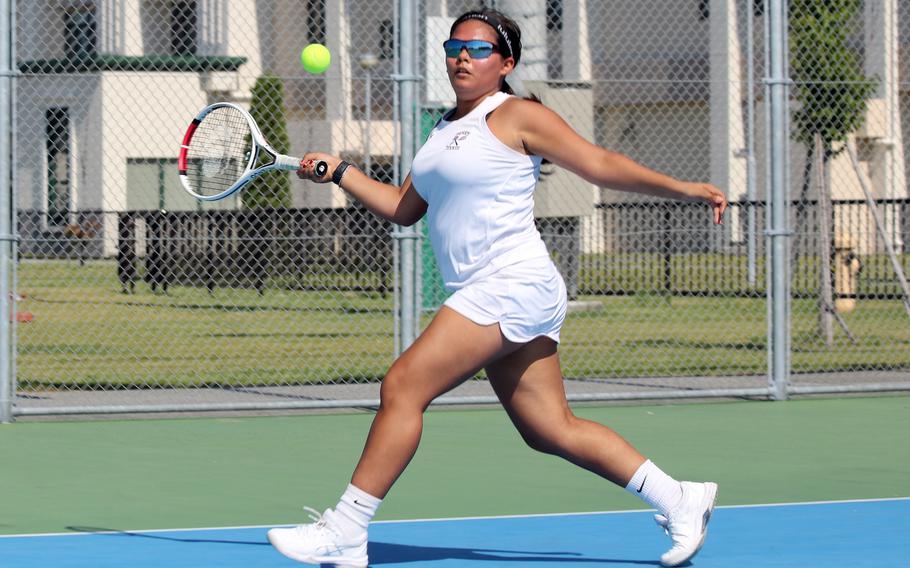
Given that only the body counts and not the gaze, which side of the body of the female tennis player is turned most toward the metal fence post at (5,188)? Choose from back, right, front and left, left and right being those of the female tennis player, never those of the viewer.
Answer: right

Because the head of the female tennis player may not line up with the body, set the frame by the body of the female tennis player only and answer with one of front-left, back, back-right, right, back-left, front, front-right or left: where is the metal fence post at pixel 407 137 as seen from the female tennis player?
back-right

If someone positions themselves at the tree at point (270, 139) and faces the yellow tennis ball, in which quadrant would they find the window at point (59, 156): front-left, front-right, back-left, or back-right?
back-right

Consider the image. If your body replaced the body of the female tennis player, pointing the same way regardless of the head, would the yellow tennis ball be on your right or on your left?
on your right

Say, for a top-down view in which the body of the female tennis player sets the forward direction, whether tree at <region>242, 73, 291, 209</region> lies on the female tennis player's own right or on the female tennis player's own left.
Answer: on the female tennis player's own right

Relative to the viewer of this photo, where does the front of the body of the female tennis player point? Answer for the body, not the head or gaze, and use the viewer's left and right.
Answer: facing the viewer and to the left of the viewer

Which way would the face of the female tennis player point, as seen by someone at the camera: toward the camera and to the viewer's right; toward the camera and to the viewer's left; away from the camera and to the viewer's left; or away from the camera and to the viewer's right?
toward the camera and to the viewer's left
